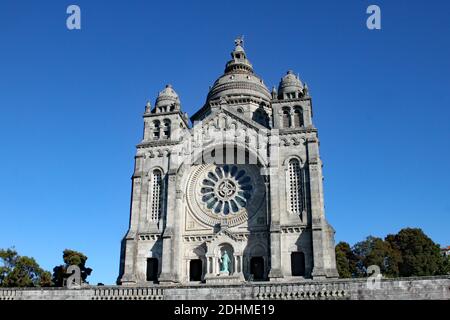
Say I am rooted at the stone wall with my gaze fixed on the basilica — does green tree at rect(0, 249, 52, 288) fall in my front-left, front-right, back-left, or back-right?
front-left

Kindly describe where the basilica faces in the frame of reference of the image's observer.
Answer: facing the viewer

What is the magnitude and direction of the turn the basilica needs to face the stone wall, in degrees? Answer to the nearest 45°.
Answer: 0° — it already faces it

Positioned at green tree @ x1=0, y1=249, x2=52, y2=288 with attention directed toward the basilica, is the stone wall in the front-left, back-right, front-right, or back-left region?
front-right

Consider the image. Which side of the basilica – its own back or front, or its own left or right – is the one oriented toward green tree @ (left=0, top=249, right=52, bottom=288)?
right
